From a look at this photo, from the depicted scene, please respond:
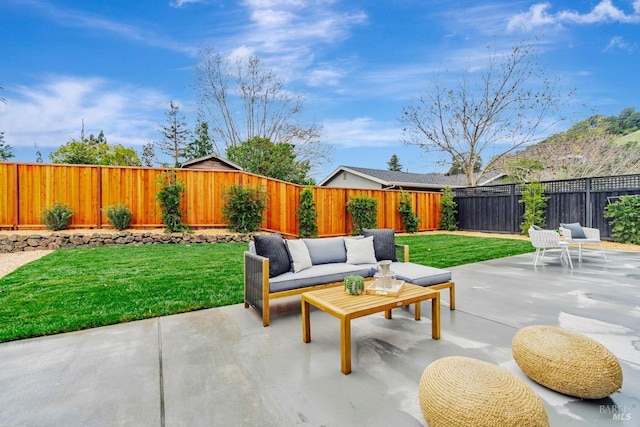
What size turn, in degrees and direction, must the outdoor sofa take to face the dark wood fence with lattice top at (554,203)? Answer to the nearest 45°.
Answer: approximately 90° to its left

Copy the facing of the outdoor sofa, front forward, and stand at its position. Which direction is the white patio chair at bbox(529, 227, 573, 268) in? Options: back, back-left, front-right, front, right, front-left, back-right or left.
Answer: left

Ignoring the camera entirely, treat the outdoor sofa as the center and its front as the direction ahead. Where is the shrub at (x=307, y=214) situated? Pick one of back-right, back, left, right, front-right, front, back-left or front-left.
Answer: back-left

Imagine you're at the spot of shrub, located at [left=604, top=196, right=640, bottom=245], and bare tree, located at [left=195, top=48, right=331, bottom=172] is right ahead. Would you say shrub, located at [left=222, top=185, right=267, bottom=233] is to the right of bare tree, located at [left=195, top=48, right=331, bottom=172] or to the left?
left

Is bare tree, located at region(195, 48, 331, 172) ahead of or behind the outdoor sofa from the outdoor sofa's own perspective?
behind

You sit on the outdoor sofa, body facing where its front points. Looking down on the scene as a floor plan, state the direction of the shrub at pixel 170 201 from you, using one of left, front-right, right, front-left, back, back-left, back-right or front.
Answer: back

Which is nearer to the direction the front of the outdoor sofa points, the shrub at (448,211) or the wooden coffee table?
the wooden coffee table

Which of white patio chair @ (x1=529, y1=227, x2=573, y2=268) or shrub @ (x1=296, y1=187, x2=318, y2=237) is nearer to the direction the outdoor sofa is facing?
the white patio chair

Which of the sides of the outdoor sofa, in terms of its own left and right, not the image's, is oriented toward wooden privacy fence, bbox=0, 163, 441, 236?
back

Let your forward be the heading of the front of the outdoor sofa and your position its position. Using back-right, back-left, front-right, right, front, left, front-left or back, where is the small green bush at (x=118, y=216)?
back

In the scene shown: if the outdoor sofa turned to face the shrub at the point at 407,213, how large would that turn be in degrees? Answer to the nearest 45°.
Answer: approximately 135° to its left

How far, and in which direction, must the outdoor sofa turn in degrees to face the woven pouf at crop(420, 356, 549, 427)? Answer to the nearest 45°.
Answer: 0° — it already faces it

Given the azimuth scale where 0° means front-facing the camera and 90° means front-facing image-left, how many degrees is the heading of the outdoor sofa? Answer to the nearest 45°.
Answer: approximately 315°

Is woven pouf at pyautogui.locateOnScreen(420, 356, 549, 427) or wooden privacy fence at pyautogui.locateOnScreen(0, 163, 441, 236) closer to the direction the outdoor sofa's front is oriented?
the woven pouf

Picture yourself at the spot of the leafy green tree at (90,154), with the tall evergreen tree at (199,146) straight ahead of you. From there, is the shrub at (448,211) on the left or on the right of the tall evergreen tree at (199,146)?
right

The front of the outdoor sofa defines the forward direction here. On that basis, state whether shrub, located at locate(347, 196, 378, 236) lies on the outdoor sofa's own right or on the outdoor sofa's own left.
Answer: on the outdoor sofa's own left

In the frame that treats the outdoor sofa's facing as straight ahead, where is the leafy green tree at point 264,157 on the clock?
The leafy green tree is roughly at 7 o'clock from the outdoor sofa.

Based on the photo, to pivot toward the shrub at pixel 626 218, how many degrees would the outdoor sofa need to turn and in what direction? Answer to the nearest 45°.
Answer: approximately 90° to its left

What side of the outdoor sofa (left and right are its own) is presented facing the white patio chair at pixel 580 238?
left

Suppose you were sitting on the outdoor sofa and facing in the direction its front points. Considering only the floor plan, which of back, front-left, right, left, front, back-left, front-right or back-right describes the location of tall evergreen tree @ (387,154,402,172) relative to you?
back-left
